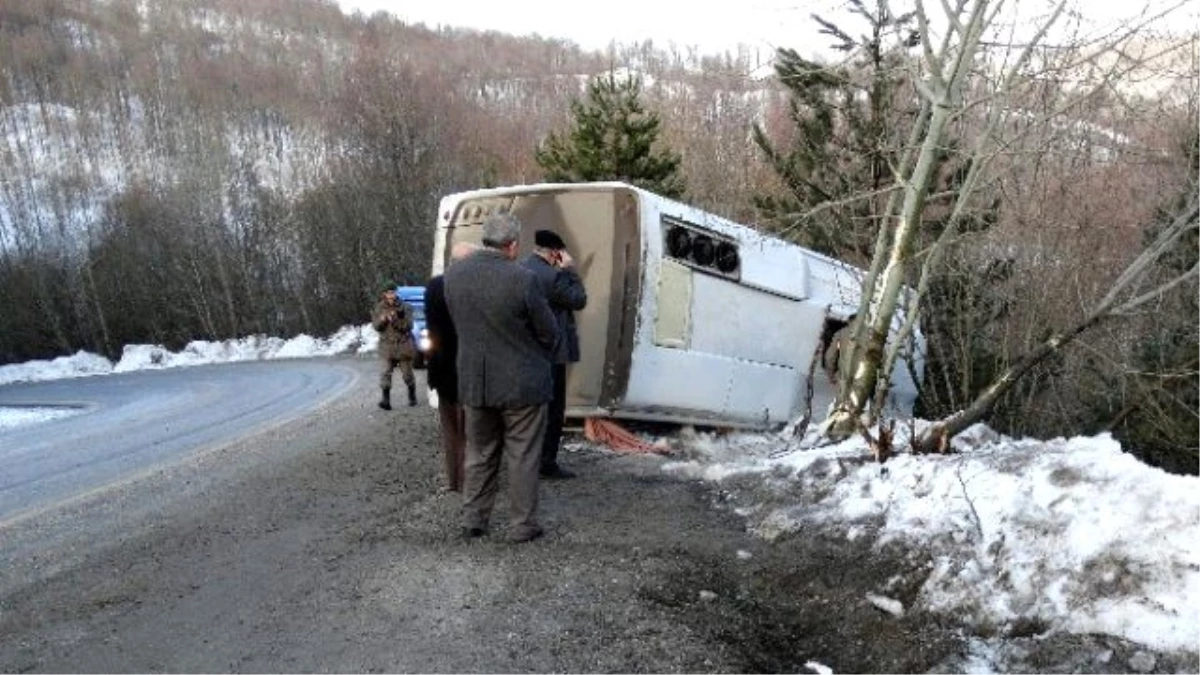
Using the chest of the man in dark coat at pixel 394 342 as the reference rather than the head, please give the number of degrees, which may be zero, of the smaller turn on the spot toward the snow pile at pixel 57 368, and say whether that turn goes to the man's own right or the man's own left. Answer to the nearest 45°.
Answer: approximately 135° to the man's own right

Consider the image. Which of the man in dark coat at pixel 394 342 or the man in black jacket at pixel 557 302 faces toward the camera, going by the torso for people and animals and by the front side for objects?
the man in dark coat

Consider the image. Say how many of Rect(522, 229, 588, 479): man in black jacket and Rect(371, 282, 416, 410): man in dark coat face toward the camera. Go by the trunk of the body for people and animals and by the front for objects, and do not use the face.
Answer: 1

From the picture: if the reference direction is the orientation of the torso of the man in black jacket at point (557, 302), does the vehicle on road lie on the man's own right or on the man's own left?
on the man's own left

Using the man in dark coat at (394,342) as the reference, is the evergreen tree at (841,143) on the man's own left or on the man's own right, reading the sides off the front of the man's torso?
on the man's own left

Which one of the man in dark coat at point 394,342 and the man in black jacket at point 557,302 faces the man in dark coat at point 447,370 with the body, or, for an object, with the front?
the man in dark coat at point 394,342

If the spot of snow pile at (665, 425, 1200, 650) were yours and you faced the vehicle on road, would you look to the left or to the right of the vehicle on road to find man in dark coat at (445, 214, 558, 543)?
left

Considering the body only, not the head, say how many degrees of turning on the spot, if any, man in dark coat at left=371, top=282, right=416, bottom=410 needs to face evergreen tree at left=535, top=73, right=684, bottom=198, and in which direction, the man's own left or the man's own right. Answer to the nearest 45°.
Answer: approximately 135° to the man's own left

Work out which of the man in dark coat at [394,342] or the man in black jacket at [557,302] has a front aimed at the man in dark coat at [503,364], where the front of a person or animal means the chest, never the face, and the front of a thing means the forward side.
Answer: the man in dark coat at [394,342]

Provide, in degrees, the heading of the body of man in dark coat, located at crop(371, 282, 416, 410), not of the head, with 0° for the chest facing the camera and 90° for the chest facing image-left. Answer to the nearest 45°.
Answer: approximately 0°
